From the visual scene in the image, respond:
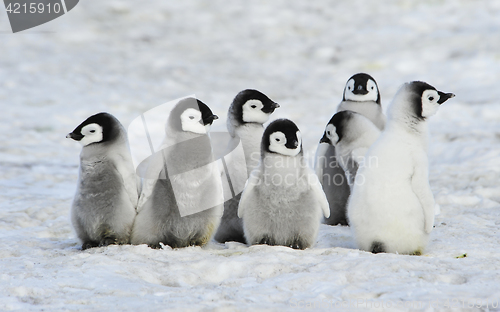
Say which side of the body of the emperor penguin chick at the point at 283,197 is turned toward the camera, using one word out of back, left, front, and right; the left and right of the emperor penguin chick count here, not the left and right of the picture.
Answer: front

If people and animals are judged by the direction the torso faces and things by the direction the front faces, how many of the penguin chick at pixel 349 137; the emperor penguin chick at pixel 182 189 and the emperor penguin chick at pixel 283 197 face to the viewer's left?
1

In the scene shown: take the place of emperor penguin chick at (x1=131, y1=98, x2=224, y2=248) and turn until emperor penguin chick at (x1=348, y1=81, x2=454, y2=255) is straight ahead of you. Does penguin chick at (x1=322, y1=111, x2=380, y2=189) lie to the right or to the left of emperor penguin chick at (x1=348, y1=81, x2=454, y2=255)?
left

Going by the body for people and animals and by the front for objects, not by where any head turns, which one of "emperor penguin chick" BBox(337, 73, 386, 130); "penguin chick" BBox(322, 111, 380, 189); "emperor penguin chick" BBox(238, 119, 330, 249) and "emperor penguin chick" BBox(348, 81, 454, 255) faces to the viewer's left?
the penguin chick

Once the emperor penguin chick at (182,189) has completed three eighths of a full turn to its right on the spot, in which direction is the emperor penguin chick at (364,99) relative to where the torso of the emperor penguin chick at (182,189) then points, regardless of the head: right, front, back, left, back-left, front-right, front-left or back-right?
back-right

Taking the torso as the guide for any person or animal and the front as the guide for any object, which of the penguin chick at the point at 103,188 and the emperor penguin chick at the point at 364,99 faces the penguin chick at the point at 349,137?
the emperor penguin chick

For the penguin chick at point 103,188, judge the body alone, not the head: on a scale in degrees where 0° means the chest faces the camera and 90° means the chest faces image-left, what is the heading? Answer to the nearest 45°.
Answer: approximately 45°

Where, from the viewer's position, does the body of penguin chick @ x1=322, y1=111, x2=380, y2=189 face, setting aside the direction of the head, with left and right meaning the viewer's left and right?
facing to the left of the viewer

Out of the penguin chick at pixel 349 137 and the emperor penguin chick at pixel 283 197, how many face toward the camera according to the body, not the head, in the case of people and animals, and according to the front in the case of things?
1

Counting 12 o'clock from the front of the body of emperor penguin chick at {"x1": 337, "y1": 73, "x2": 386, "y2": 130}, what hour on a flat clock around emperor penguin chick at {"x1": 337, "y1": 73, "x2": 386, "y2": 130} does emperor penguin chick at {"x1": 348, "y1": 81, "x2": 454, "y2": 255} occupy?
emperor penguin chick at {"x1": 348, "y1": 81, "x2": 454, "y2": 255} is roughly at 12 o'clock from emperor penguin chick at {"x1": 337, "y1": 73, "x2": 386, "y2": 130}.

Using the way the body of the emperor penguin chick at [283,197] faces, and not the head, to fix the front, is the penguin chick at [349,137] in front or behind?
behind

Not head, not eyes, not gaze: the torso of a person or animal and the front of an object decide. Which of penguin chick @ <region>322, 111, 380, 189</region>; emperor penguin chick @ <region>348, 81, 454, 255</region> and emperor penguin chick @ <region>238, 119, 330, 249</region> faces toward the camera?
emperor penguin chick @ <region>238, 119, 330, 249</region>

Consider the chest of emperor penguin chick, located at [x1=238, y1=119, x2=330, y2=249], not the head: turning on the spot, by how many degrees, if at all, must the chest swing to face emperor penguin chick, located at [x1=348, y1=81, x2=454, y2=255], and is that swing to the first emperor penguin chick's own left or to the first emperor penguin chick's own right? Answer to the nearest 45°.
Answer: approximately 90° to the first emperor penguin chick's own left

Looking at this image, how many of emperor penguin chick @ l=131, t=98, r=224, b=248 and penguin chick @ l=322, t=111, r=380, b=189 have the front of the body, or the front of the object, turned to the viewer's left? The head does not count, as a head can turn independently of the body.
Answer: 1

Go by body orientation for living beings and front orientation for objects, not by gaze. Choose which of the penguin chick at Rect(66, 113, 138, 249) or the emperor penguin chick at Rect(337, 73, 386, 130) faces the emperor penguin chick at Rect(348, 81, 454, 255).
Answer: the emperor penguin chick at Rect(337, 73, 386, 130)
